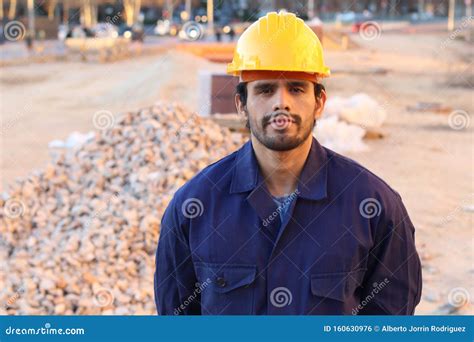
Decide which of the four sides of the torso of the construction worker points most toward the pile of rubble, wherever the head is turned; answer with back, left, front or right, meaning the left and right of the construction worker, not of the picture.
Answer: back

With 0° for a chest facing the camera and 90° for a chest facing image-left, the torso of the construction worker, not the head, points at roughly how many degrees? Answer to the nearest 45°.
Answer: approximately 0°
